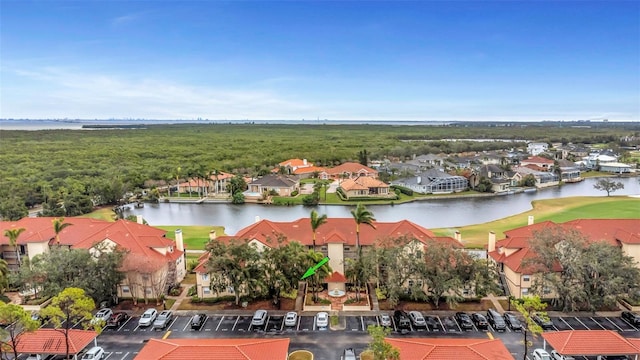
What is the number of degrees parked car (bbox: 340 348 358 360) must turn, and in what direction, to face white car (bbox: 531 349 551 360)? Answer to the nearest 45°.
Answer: approximately 90° to its left

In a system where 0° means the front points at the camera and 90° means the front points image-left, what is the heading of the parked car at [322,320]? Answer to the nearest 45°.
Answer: approximately 180°

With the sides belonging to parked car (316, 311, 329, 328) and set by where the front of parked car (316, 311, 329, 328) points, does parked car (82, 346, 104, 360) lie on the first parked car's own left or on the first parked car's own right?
on the first parked car's own left

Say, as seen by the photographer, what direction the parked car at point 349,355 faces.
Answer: facing the viewer

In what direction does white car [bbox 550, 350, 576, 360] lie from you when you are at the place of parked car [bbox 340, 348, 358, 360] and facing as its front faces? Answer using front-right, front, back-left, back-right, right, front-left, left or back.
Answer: left

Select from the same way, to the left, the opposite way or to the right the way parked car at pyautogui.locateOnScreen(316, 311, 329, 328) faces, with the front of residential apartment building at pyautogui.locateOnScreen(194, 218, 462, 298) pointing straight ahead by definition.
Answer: the opposite way

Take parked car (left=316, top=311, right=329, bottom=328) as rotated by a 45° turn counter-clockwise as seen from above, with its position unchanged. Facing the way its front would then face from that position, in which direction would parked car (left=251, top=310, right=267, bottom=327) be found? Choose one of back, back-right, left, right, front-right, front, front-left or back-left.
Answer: front-left

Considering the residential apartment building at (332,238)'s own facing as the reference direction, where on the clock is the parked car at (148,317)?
The parked car is roughly at 2 o'clock from the residential apartment building.

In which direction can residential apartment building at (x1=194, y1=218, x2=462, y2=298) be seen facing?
toward the camera

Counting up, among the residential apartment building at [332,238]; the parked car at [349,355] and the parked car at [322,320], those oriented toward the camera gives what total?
2

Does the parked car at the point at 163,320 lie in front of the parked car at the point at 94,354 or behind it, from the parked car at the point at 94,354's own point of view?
behind

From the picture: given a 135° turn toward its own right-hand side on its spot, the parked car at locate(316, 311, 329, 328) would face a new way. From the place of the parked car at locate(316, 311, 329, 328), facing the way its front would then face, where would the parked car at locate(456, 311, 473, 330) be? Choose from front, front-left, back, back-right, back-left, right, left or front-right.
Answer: front-left

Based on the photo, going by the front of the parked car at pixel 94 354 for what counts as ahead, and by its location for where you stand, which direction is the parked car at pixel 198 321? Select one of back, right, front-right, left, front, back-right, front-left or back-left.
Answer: back-left

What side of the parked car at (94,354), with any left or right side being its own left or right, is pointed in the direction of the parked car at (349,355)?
left

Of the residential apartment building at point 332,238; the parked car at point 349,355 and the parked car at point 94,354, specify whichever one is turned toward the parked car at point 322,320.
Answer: the residential apartment building

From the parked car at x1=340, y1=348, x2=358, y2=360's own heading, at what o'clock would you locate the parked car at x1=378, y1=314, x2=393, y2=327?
the parked car at x1=378, y1=314, x2=393, y2=327 is roughly at 7 o'clock from the parked car at x1=340, y1=348, x2=358, y2=360.
